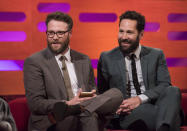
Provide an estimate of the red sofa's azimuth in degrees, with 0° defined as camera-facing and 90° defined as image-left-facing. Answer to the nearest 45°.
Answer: approximately 0°

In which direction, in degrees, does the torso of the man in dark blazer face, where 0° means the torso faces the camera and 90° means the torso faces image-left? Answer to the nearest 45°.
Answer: approximately 0°

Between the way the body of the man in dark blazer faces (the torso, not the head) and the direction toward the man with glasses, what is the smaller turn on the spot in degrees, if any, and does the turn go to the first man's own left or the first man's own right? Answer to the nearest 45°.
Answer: approximately 45° to the first man's own right

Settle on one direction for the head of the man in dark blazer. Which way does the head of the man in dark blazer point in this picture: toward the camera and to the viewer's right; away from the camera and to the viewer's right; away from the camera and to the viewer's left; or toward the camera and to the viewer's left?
toward the camera and to the viewer's left
